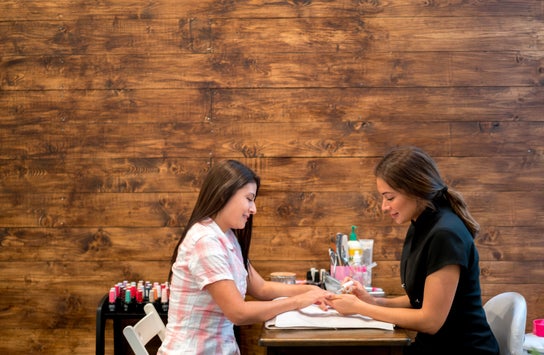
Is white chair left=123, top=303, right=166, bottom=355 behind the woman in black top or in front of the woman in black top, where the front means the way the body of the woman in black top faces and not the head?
in front

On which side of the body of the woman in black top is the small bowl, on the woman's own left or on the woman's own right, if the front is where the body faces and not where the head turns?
on the woman's own right

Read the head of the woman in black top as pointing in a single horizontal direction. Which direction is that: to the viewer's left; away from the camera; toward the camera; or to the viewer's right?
to the viewer's left

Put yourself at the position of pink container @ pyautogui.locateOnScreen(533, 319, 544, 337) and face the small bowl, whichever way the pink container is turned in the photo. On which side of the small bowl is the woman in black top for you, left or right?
left

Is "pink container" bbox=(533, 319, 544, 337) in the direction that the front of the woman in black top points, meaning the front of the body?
no

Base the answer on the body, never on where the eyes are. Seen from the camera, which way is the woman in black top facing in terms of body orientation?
to the viewer's left

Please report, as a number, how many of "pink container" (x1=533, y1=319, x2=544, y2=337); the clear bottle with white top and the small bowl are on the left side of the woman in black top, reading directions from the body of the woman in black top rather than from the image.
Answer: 0
